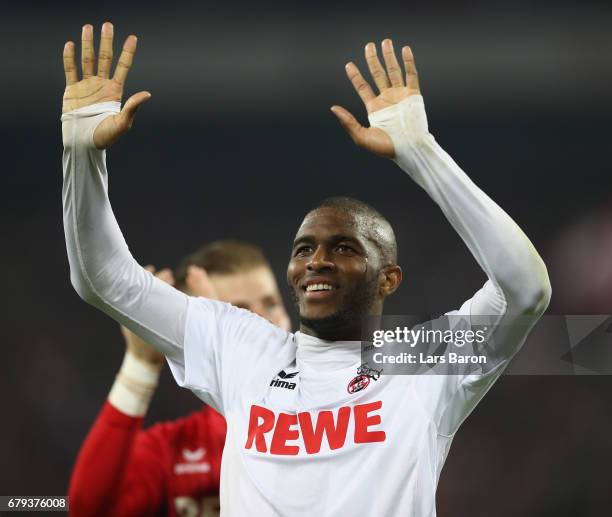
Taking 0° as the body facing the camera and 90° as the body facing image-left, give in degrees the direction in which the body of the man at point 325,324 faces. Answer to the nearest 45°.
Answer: approximately 0°

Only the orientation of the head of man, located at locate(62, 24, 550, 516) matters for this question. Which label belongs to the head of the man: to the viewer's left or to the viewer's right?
to the viewer's left

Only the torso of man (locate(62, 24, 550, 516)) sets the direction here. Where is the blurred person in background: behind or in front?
behind
